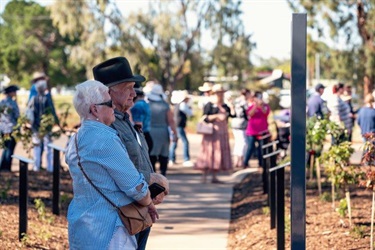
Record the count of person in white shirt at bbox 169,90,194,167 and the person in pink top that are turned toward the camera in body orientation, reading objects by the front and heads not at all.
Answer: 1

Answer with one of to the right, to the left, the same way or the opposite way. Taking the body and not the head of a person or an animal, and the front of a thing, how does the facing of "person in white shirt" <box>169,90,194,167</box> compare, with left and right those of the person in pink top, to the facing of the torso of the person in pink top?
to the left

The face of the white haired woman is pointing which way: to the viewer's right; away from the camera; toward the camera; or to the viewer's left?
to the viewer's right
